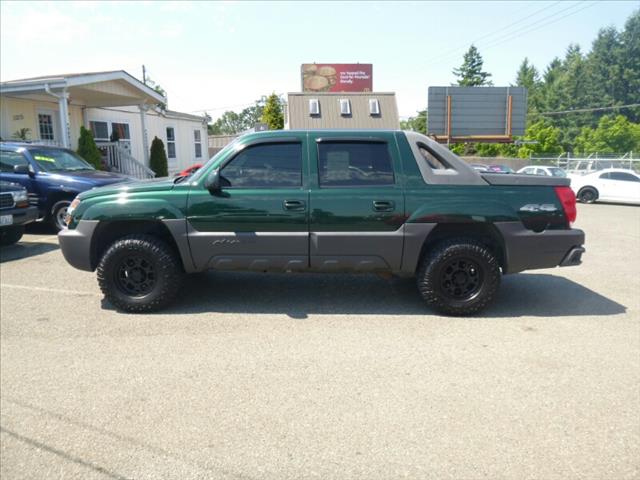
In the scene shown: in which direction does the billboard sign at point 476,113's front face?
away from the camera

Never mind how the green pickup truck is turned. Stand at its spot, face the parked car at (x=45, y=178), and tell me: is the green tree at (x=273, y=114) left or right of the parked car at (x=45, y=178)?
right

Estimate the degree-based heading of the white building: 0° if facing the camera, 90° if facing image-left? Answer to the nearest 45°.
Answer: approximately 315°

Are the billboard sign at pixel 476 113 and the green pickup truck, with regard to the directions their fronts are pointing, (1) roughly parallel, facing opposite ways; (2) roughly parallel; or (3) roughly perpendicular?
roughly perpendicular

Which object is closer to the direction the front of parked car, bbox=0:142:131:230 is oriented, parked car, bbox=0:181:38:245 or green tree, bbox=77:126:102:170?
the parked car

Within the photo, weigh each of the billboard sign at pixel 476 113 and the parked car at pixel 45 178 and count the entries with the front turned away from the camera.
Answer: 1

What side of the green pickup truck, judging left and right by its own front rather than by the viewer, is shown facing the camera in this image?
left

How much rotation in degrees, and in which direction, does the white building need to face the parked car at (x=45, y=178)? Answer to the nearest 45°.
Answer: approximately 45° to its right
